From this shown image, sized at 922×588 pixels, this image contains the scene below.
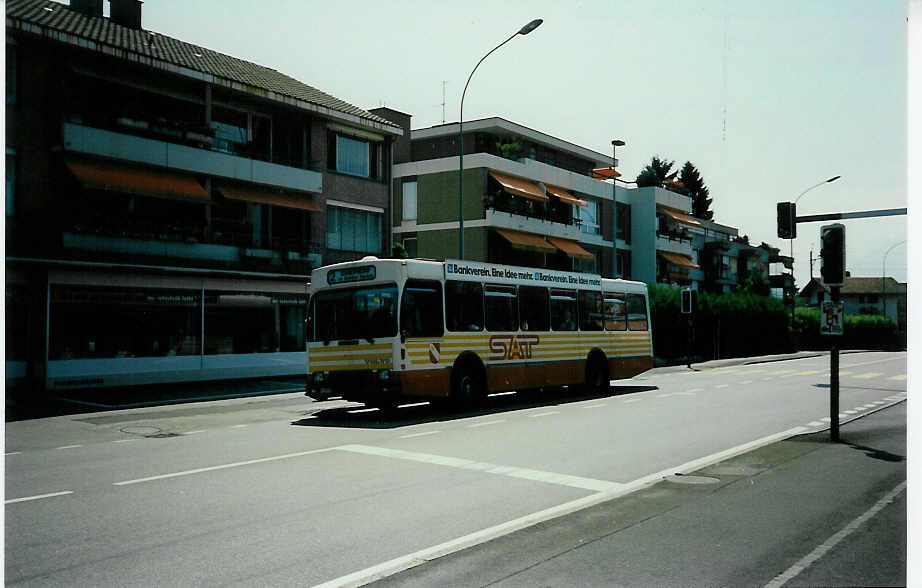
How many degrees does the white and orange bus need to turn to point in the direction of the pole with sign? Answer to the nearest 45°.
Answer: approximately 90° to its left

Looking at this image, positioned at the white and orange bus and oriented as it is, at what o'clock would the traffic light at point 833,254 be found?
The traffic light is roughly at 9 o'clock from the white and orange bus.

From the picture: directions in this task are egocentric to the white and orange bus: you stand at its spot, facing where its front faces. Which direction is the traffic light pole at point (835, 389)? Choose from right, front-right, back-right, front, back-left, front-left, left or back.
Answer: left

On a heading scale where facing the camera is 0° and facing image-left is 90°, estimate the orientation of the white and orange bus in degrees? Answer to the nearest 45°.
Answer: approximately 45°

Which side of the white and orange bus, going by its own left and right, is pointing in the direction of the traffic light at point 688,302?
back
